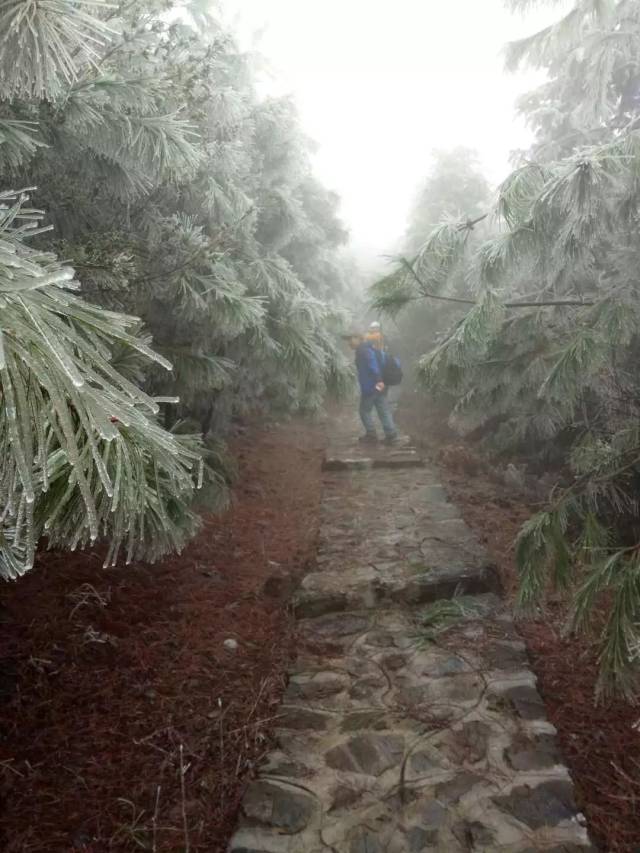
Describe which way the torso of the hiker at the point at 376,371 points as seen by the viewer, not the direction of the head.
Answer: to the viewer's left

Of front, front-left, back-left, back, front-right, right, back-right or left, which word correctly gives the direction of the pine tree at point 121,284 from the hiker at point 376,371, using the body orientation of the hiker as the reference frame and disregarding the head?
left

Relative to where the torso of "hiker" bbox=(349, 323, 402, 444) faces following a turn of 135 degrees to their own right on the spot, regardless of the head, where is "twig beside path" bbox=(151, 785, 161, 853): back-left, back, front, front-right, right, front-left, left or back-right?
back-right
